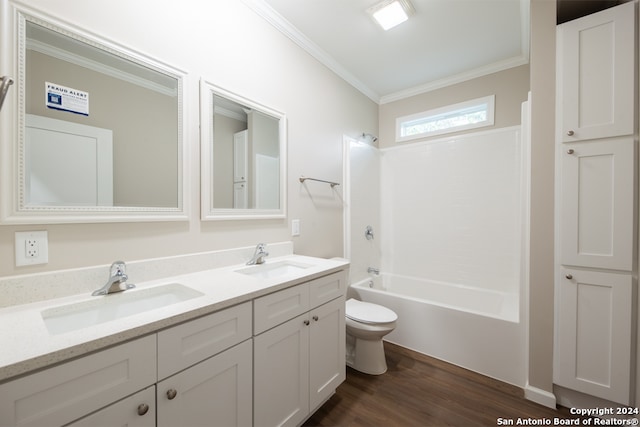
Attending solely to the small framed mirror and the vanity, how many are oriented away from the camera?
0

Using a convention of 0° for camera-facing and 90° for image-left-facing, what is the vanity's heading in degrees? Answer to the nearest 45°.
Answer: approximately 315°

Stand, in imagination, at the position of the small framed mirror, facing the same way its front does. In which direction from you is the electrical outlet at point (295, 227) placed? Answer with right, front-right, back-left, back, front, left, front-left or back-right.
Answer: left

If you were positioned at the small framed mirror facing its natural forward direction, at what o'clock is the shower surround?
The shower surround is roughly at 10 o'clock from the small framed mirror.

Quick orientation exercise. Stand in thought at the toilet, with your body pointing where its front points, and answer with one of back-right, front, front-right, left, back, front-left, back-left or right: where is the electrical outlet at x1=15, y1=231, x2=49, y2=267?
right

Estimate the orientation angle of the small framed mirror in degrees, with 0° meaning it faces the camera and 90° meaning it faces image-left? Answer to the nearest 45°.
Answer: approximately 315°

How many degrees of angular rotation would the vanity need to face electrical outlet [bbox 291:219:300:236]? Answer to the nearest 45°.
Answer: approximately 90° to its left

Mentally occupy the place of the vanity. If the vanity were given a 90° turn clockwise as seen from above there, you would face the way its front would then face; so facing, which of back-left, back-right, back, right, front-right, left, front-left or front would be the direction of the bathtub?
back-left

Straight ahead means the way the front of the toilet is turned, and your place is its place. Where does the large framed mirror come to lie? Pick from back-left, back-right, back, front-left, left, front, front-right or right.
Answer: right

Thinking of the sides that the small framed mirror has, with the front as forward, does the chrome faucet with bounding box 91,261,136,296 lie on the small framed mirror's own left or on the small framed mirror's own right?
on the small framed mirror's own right

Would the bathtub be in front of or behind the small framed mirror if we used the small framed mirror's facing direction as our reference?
in front

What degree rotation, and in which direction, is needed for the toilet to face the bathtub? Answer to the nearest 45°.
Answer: approximately 45° to its left

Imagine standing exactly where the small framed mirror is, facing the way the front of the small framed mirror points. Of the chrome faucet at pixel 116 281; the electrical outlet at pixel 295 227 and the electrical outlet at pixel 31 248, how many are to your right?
2

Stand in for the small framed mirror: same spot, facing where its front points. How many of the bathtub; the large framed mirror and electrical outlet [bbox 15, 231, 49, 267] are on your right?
2
